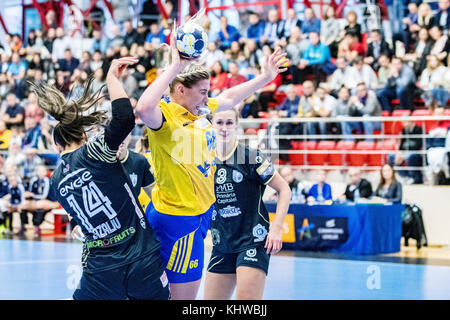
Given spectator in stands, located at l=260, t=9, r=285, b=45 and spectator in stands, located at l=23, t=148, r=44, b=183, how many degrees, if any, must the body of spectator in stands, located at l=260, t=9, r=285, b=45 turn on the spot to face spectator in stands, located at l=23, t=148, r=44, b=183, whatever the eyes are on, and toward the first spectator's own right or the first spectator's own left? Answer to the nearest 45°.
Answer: approximately 45° to the first spectator's own right

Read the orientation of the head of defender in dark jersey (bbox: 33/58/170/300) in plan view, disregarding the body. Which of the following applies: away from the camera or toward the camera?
away from the camera

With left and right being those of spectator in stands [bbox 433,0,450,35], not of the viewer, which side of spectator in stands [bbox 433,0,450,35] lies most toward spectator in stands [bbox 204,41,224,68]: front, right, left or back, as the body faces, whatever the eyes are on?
right

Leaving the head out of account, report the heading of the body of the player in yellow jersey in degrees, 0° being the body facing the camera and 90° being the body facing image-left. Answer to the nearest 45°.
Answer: approximately 315°

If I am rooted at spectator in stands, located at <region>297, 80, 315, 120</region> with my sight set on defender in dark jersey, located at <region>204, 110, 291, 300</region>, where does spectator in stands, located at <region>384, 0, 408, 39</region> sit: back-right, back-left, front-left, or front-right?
back-left

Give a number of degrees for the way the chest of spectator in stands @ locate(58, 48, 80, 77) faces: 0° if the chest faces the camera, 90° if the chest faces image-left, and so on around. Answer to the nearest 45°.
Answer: approximately 0°

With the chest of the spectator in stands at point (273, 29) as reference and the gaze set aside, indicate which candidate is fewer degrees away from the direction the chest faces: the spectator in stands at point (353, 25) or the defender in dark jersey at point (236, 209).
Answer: the defender in dark jersey

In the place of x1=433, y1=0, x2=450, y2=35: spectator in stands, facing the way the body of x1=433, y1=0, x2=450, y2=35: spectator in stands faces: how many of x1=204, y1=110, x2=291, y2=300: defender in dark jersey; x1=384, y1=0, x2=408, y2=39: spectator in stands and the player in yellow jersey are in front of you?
2

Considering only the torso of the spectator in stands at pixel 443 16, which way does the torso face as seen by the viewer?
toward the camera

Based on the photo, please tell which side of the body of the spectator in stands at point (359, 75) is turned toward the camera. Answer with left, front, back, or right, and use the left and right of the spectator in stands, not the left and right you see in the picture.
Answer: front

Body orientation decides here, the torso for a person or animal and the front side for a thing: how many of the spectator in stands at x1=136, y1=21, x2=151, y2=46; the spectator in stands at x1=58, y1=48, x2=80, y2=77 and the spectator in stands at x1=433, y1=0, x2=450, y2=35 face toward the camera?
3
